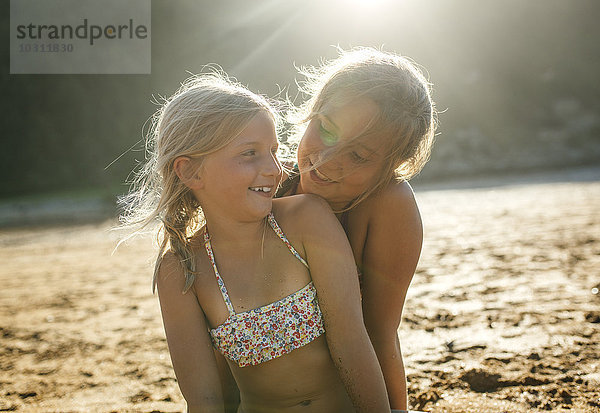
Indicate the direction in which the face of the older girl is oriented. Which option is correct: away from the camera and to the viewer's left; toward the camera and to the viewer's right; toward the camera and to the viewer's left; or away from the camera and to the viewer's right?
toward the camera and to the viewer's left

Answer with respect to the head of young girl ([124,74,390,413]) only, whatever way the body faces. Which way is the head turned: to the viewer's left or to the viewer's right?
to the viewer's right

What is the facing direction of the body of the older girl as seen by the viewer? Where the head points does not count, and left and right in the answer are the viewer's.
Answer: facing the viewer and to the left of the viewer

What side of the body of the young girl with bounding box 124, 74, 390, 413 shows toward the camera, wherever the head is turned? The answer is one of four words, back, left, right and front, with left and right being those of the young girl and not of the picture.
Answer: front

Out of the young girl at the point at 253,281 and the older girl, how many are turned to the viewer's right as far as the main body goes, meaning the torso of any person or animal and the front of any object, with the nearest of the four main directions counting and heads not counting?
0
